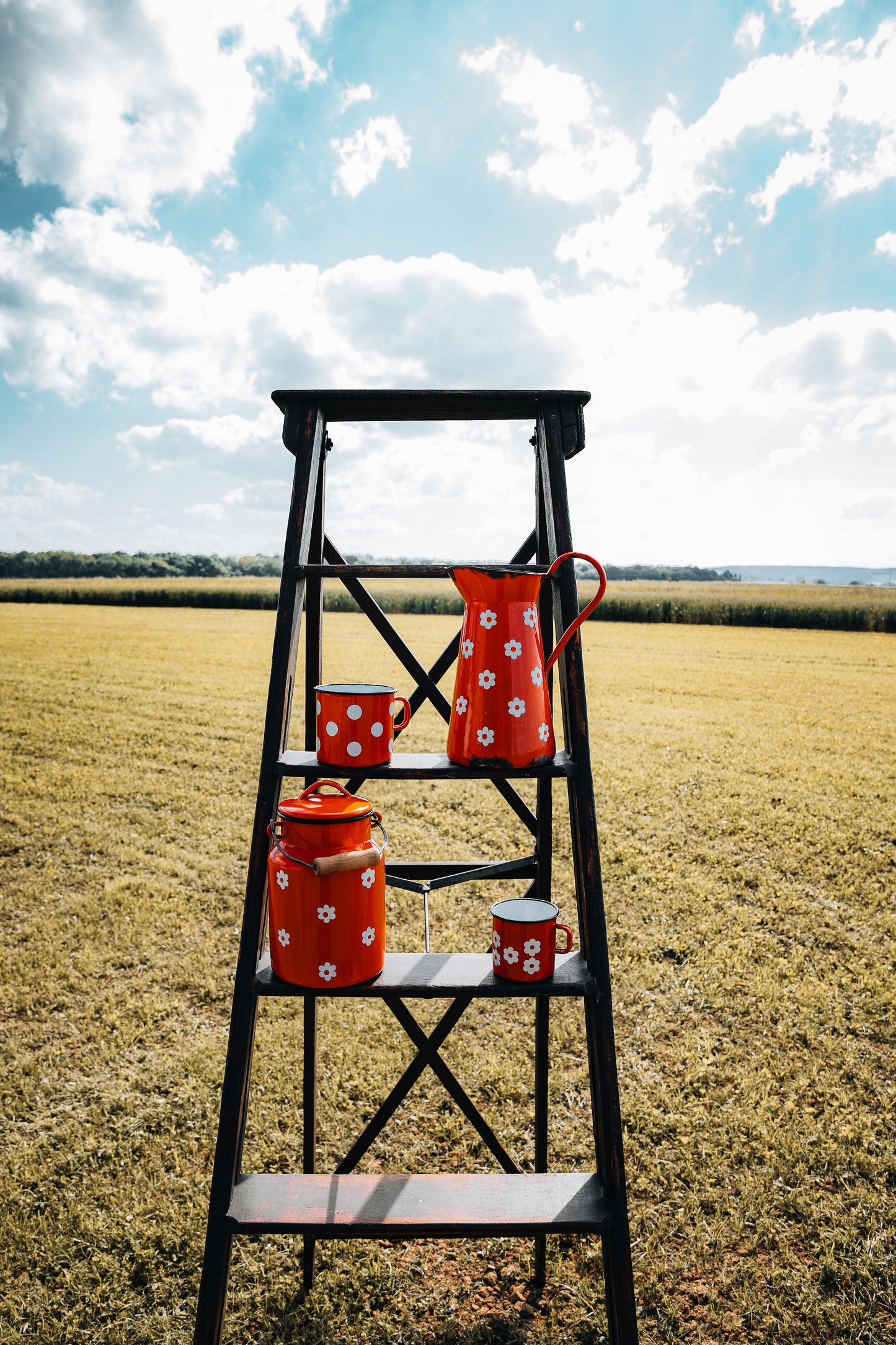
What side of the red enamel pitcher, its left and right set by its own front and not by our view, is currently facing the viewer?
left

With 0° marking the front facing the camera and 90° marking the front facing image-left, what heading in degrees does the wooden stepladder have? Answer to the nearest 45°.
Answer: approximately 0°
